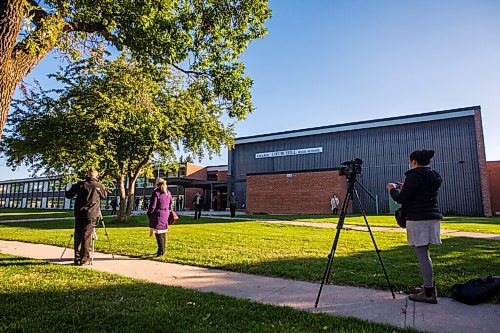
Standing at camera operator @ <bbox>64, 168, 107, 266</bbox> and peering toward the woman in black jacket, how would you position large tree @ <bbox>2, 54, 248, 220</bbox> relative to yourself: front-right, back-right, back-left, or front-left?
back-left

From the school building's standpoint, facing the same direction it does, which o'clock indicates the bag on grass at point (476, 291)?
The bag on grass is roughly at 11 o'clock from the school building.

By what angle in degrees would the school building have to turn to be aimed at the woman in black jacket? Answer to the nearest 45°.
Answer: approximately 45° to its left

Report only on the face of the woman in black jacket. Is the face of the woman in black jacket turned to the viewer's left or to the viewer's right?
to the viewer's left

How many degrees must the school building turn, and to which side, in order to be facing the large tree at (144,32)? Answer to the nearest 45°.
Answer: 0° — it already faces it

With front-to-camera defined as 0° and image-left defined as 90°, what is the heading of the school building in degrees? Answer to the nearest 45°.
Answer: approximately 45°
